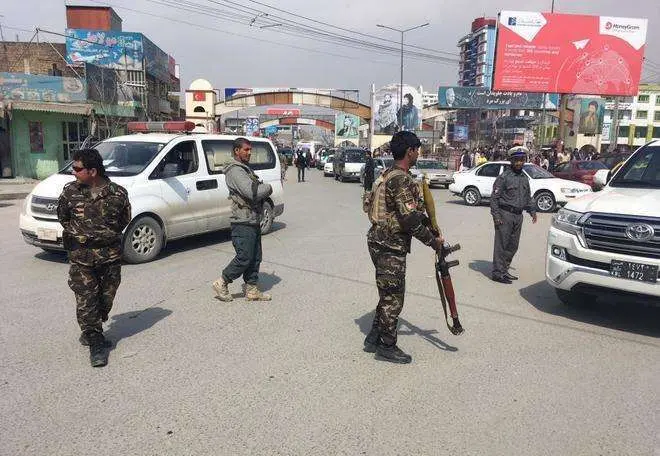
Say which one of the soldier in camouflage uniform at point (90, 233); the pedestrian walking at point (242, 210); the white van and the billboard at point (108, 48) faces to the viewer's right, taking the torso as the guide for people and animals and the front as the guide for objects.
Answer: the pedestrian walking

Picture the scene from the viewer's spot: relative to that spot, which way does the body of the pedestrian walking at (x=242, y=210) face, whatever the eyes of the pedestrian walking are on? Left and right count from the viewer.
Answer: facing to the right of the viewer

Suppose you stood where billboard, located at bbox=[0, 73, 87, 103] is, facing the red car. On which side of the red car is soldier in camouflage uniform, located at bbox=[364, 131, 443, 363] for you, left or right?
right

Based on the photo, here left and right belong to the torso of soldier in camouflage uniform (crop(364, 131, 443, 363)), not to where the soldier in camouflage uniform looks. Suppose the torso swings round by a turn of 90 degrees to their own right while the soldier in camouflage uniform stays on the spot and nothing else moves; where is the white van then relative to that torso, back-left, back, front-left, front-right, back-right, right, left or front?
back-right

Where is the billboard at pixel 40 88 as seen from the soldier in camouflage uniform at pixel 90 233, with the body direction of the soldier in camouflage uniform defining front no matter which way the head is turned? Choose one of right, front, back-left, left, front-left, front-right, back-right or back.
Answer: back

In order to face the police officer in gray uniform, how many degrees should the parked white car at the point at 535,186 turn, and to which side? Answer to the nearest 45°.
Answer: approximately 45° to its right

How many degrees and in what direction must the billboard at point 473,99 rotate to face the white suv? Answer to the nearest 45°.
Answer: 0° — it already faces it

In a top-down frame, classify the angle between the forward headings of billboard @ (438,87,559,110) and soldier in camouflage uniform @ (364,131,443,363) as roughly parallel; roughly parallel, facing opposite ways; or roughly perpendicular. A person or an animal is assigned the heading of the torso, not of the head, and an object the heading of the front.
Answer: roughly perpendicular

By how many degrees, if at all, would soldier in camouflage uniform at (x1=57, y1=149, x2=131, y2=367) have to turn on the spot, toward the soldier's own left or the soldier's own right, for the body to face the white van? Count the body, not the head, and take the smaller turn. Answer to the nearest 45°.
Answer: approximately 180°
